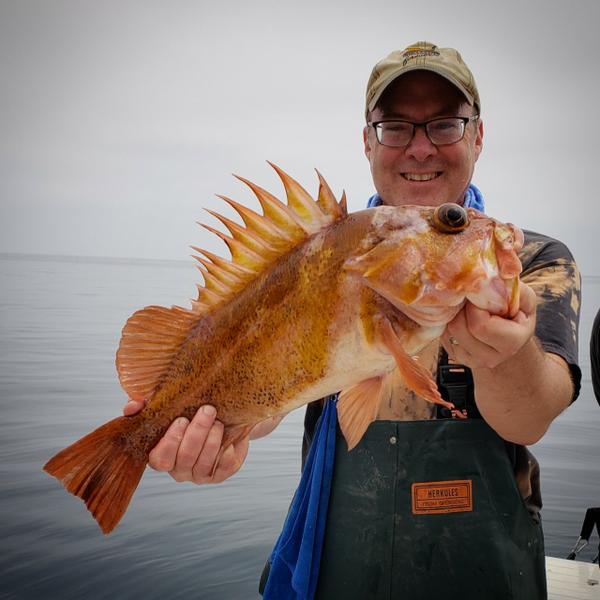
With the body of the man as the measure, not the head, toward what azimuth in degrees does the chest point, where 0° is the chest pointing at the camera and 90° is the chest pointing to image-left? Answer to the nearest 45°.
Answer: approximately 0°

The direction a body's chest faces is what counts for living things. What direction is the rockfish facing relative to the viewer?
to the viewer's right
